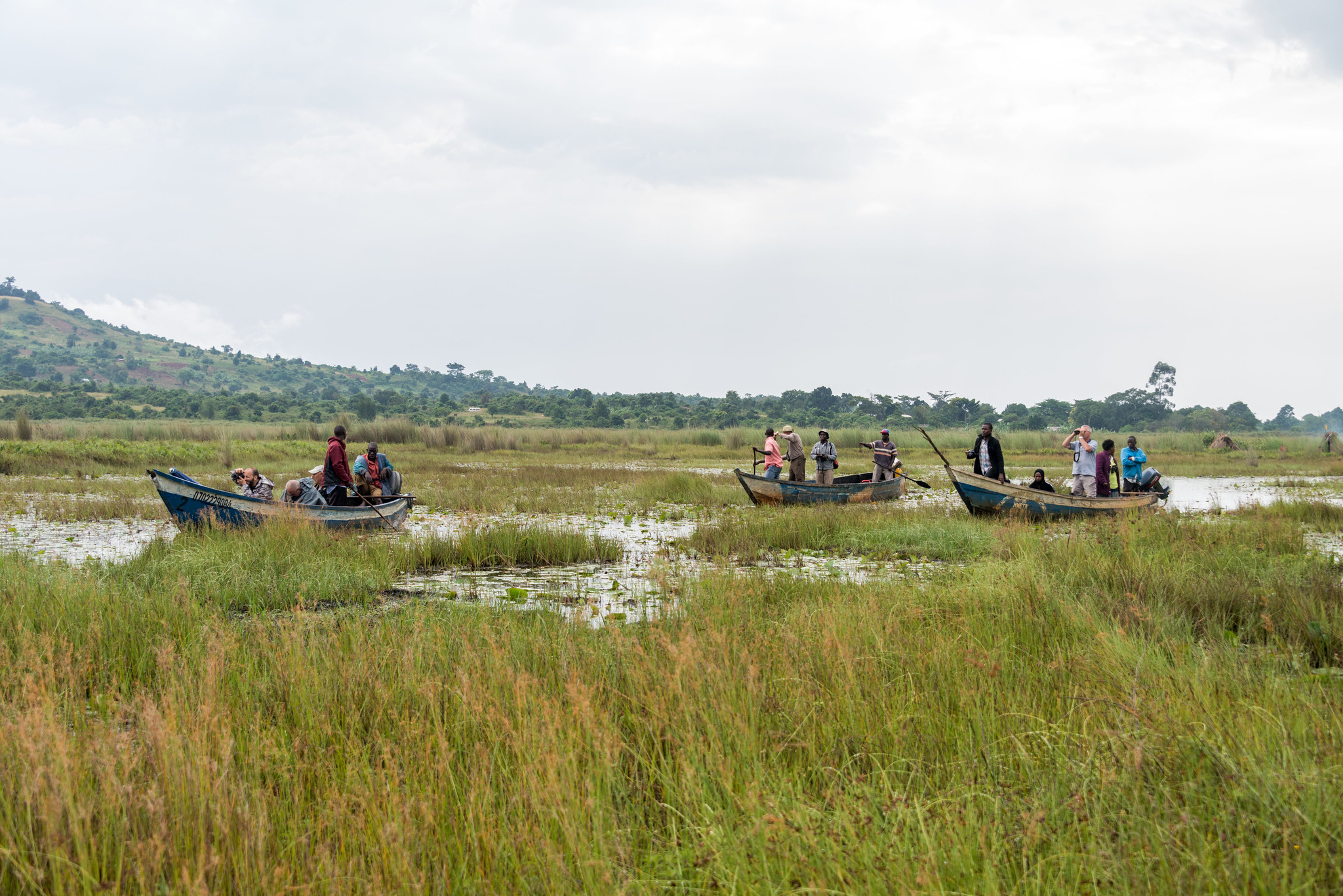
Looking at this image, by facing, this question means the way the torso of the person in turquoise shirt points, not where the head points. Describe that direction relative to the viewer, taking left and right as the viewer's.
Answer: facing the viewer

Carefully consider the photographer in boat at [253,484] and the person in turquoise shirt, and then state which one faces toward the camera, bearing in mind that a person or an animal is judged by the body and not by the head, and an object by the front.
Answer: the person in turquoise shirt

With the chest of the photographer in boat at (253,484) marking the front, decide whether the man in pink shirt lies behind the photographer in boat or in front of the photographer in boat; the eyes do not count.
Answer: behind

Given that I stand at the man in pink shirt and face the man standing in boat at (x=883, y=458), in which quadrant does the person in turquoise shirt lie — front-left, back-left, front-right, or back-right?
front-right

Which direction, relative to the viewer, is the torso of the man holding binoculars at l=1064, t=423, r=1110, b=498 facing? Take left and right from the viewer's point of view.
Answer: facing the viewer and to the left of the viewer

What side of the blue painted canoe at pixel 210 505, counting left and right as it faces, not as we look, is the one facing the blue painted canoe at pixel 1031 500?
back

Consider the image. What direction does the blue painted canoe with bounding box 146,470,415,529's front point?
to the viewer's left

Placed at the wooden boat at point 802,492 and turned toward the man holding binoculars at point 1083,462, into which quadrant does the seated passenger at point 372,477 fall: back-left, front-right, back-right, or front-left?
back-right

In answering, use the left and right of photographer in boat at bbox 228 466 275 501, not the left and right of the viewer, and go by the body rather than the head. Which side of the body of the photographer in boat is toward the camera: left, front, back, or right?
left

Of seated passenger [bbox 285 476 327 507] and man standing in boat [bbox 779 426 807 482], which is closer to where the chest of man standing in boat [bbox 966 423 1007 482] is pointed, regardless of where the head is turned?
the seated passenger

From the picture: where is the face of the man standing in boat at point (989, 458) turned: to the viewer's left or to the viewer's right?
to the viewer's left
